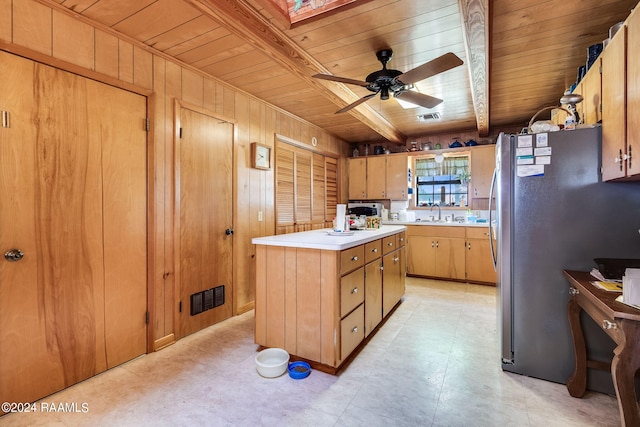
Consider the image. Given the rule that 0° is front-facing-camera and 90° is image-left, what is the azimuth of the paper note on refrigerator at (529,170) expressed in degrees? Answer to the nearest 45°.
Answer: approximately 0°

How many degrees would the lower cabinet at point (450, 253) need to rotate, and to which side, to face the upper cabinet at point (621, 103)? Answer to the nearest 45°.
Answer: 0° — it already faces it

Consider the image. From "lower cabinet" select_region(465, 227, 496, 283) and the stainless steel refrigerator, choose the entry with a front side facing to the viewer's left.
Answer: the stainless steel refrigerator

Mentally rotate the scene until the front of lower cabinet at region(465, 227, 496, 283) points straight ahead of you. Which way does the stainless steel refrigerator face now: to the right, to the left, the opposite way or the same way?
to the right

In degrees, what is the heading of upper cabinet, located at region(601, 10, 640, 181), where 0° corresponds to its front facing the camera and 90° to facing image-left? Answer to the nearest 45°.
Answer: approximately 90°

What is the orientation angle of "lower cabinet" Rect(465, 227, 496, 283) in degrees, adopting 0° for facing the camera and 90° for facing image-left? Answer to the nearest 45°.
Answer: approximately 0°

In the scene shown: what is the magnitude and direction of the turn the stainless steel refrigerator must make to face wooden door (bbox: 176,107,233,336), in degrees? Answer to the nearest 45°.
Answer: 0° — it already faces it

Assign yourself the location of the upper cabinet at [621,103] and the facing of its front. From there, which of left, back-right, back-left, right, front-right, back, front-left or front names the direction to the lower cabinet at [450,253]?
front-right

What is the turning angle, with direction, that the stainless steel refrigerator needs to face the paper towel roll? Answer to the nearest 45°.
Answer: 0° — it already faces it

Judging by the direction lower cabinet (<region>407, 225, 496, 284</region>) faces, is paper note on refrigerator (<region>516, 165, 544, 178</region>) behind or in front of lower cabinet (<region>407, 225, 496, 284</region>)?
in front

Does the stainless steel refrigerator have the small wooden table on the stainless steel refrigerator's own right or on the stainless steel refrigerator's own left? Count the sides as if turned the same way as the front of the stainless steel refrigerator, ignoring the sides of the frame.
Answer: on the stainless steel refrigerator's own left
